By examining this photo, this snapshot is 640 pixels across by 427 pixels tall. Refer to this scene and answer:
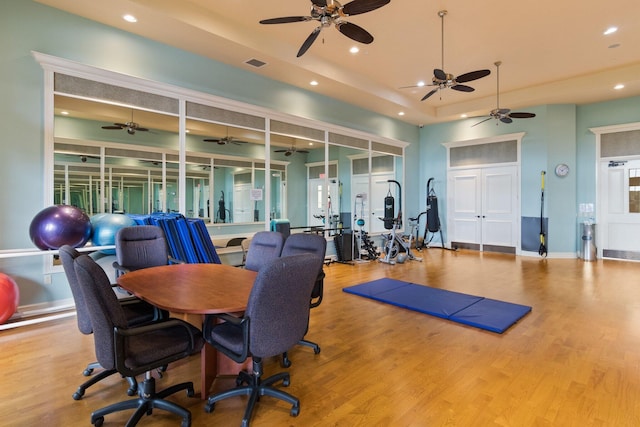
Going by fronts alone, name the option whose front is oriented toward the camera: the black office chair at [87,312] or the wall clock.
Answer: the wall clock

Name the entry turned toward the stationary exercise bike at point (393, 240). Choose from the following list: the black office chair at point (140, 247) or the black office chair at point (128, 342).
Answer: the black office chair at point (128, 342)

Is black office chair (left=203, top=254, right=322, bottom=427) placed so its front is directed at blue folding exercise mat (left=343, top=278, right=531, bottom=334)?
no

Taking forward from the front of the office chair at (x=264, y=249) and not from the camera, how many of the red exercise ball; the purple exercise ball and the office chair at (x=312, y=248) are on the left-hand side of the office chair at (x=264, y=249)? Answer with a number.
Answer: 1

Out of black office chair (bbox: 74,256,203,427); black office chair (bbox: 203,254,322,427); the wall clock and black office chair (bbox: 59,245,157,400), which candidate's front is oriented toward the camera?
the wall clock

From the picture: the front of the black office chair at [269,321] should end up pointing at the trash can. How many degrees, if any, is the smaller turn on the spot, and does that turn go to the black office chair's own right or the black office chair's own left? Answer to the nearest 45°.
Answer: approximately 90° to the black office chair's own right

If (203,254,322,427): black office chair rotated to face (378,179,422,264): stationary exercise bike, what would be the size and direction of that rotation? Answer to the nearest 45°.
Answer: approximately 90° to its right

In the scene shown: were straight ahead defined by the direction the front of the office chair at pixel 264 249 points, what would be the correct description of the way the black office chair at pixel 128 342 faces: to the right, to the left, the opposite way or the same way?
the opposite way

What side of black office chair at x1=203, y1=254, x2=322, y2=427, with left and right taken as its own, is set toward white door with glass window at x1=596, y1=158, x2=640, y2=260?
right

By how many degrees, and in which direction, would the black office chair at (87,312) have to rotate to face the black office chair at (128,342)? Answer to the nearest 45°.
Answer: approximately 90° to its right

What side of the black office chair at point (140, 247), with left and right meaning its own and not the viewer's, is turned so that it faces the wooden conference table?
front

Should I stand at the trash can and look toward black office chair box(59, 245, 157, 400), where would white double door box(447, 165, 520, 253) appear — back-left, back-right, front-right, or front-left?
front-right

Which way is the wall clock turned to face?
toward the camera

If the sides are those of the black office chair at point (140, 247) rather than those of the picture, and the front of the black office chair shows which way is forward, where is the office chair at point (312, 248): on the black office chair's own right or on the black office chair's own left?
on the black office chair's own left

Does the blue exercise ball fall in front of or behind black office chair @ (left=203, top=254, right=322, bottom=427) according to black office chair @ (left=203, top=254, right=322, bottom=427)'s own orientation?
in front

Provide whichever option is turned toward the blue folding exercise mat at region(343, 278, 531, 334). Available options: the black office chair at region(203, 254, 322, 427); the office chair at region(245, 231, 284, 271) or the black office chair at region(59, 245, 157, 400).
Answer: the black office chair at region(59, 245, 157, 400)

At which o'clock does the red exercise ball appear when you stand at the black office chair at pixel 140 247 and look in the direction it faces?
The red exercise ball is roughly at 4 o'clock from the black office chair.

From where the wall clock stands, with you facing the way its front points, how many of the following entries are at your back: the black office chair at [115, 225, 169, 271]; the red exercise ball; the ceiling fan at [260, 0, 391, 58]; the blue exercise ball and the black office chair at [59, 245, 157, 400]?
0

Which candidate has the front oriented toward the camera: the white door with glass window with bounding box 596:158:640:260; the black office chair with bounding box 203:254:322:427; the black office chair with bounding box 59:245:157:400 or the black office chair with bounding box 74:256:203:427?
the white door with glass window

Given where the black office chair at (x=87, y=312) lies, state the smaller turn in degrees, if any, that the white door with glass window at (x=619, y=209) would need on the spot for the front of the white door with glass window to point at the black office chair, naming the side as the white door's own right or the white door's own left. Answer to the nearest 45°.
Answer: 0° — it already faces it

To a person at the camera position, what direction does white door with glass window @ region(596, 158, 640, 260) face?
facing the viewer

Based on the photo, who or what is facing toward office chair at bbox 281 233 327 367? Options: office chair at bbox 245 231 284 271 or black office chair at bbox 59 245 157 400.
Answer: the black office chair

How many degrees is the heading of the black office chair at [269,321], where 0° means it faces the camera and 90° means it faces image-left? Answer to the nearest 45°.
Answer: approximately 135°
